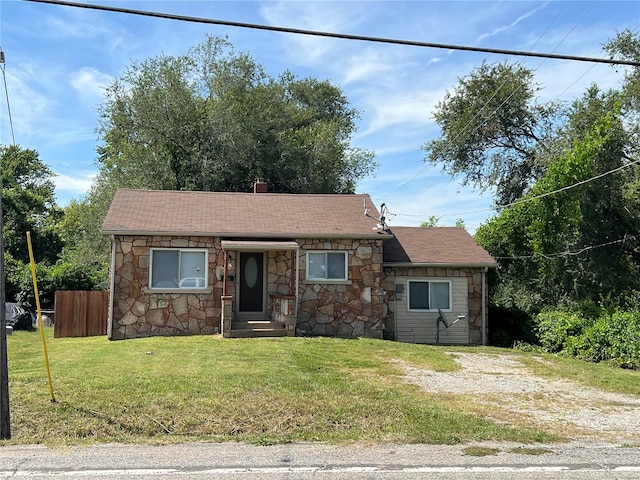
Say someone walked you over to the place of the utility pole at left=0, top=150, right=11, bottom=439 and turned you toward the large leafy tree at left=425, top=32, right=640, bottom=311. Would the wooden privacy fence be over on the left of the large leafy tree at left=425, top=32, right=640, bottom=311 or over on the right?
left

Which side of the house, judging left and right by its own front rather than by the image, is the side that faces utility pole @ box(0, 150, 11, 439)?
front

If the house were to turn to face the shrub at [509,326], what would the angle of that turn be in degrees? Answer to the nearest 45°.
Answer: approximately 90° to its left

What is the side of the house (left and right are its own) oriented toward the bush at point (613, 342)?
left

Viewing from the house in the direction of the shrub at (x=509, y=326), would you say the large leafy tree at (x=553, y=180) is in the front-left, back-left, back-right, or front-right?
front-left

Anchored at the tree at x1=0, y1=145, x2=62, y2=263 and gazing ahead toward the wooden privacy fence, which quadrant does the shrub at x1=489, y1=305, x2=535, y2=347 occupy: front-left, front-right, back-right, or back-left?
front-left

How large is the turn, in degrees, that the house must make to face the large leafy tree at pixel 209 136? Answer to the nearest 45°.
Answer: approximately 180°

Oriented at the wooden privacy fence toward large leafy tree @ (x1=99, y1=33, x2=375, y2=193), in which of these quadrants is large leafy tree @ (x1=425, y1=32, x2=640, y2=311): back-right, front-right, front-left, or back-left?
front-right

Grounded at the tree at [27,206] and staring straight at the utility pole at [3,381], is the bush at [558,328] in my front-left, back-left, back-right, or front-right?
front-left

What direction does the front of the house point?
toward the camera

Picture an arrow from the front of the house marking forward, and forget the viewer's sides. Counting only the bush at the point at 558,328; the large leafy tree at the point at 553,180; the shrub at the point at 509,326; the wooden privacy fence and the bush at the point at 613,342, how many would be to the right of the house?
1

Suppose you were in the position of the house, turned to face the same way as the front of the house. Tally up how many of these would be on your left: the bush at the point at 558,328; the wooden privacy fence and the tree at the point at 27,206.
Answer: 1

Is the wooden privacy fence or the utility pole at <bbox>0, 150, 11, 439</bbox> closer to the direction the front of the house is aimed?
the utility pole

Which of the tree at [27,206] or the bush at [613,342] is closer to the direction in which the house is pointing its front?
the bush

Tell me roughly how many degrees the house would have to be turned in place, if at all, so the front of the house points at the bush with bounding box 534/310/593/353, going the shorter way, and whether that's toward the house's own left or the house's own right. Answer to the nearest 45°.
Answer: approximately 90° to the house's own left

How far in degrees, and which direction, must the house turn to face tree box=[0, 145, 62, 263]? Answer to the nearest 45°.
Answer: approximately 135° to its right

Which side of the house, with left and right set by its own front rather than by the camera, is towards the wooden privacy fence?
right
